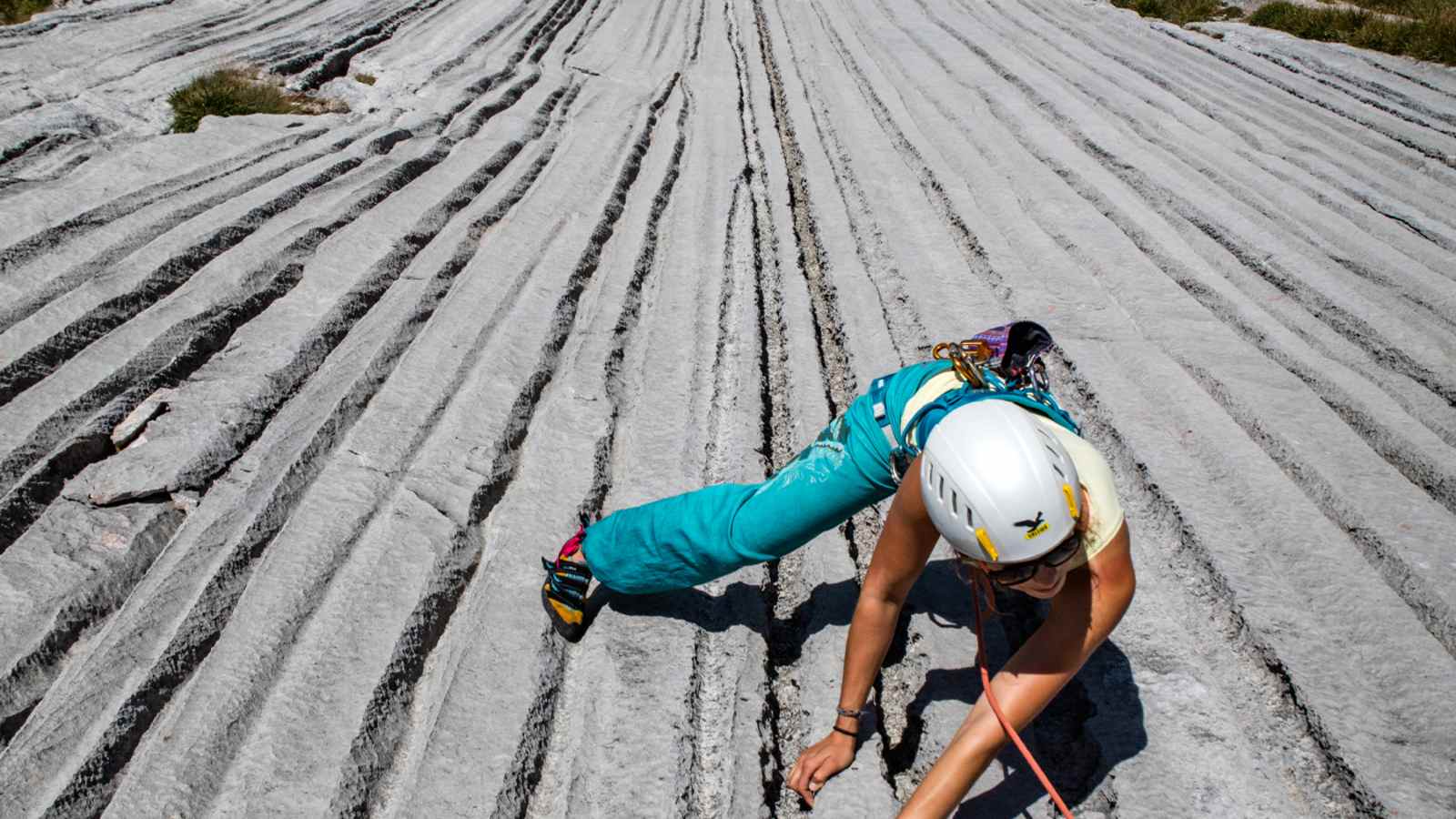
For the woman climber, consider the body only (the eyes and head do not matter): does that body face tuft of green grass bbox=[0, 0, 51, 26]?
no
